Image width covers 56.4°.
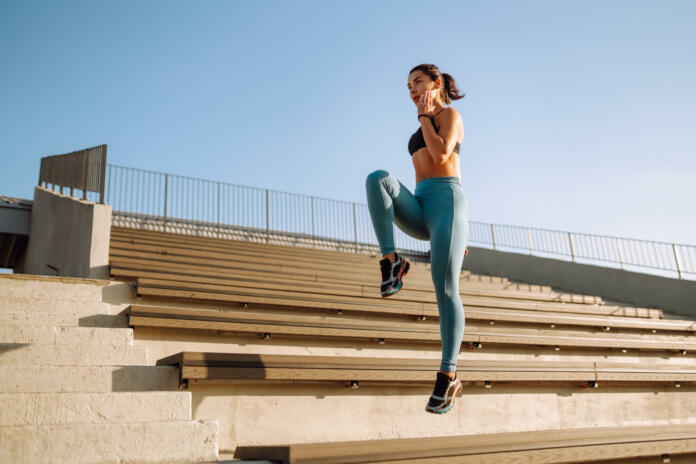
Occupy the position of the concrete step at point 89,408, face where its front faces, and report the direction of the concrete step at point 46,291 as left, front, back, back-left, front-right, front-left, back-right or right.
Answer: back

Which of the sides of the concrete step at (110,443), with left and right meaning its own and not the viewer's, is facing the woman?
left

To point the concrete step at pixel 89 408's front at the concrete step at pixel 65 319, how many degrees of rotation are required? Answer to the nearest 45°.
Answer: approximately 180°

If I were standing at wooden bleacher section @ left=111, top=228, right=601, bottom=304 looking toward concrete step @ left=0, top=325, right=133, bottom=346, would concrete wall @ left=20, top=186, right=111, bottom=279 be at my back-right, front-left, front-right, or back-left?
front-right

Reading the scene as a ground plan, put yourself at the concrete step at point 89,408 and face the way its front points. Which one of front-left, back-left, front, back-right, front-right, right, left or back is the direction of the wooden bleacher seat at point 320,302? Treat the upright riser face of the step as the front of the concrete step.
back-left

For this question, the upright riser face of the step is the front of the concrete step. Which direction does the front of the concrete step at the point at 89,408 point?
toward the camera

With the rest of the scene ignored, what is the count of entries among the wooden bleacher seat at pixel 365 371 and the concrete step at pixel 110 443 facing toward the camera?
2

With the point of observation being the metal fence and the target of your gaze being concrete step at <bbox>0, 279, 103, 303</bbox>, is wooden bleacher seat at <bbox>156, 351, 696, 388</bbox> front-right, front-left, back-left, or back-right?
front-left

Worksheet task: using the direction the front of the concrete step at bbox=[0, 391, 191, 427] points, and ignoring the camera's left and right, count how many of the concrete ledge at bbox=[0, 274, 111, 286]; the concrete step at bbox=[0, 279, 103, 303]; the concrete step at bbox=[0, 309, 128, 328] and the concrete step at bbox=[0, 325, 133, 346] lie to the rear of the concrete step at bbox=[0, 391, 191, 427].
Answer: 4

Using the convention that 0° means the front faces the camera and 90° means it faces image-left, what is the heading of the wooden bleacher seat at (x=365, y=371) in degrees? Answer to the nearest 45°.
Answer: approximately 0°

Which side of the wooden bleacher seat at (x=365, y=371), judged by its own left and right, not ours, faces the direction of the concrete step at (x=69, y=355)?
right

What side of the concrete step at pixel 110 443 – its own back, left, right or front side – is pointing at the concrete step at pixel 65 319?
back

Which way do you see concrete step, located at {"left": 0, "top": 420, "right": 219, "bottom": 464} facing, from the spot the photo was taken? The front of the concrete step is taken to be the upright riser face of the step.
facing the viewer
